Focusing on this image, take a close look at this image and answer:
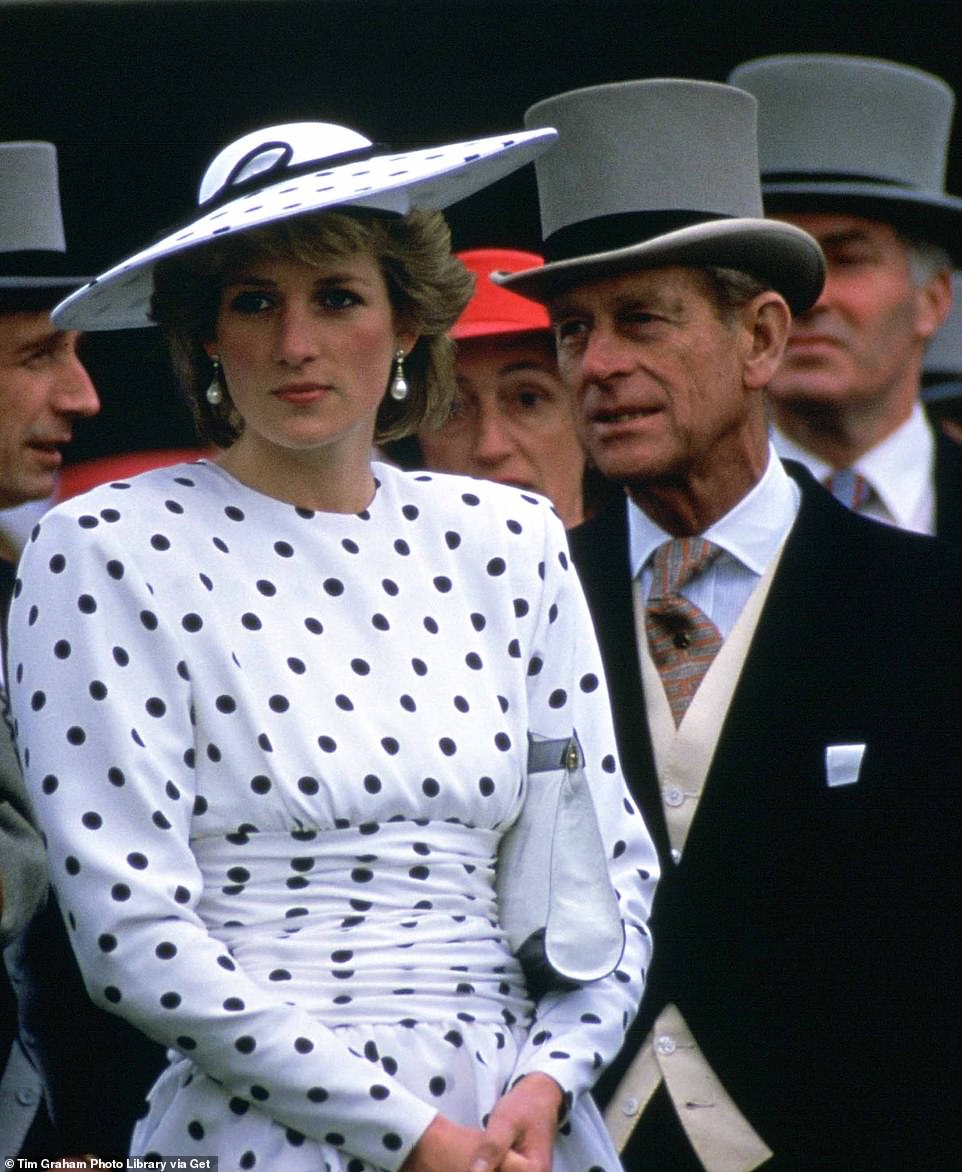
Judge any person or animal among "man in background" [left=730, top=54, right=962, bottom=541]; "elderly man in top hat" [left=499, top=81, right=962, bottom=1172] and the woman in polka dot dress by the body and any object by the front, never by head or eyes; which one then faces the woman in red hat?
the man in background

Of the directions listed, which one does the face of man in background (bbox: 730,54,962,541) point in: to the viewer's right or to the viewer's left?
to the viewer's left

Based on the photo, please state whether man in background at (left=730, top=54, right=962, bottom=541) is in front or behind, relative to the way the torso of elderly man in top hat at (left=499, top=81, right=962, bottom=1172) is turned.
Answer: behind

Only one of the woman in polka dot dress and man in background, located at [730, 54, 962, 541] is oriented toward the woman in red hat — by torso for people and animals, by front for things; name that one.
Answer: the man in background

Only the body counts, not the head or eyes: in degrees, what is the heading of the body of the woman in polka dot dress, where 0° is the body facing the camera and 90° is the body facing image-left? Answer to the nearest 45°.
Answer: approximately 315°

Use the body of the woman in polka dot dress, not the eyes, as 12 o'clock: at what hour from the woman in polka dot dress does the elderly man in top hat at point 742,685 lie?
The elderly man in top hat is roughly at 9 o'clock from the woman in polka dot dress.

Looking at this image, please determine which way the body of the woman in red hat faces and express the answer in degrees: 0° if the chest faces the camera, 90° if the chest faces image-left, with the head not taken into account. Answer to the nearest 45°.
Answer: approximately 45°

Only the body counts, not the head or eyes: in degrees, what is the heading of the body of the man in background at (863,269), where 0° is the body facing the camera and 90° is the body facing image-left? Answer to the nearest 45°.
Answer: approximately 45°

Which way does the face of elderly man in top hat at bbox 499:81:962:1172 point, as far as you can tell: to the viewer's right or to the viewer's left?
to the viewer's left
